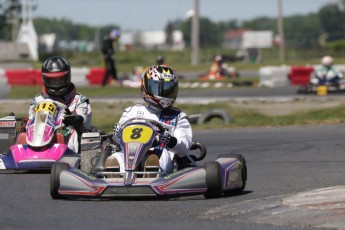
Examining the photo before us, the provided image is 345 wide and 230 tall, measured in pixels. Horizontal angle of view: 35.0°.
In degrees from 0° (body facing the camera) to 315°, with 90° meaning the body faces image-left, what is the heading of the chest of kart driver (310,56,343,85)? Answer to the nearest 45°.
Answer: approximately 0°

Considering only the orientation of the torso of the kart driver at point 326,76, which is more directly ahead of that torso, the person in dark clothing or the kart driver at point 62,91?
the kart driver

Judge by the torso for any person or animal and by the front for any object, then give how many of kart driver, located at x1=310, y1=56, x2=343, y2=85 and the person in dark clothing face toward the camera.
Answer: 1
